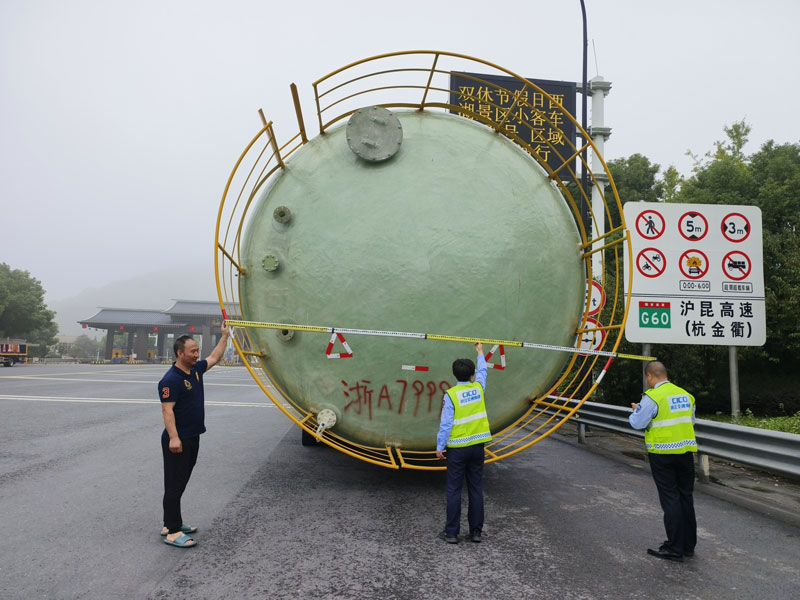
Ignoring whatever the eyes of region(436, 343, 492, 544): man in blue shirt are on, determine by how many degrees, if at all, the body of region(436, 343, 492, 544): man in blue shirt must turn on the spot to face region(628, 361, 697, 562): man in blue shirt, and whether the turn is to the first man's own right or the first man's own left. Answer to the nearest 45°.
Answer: approximately 90° to the first man's own right

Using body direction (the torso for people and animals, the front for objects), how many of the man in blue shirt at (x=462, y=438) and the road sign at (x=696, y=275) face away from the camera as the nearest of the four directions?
1

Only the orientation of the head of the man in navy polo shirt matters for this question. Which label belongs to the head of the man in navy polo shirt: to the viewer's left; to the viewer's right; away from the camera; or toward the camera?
to the viewer's right

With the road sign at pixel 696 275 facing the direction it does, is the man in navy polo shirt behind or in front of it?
in front

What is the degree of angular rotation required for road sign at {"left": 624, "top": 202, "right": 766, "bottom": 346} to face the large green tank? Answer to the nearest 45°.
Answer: approximately 45° to its right

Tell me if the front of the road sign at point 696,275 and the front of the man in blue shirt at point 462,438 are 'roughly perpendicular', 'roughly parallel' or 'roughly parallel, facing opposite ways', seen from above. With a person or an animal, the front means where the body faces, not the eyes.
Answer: roughly parallel, facing opposite ways

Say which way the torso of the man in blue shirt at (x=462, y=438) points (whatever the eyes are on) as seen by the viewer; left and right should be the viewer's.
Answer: facing away from the viewer

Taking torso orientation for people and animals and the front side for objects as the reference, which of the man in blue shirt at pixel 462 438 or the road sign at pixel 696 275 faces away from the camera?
the man in blue shirt

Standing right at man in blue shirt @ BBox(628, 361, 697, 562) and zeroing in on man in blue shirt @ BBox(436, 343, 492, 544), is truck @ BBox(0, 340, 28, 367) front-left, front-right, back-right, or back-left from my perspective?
front-right

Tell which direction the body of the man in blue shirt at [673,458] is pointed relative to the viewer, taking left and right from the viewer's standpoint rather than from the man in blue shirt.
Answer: facing away from the viewer and to the left of the viewer

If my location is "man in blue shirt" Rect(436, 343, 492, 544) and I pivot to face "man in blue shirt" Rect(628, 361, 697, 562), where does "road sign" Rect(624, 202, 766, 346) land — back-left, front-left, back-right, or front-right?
front-left

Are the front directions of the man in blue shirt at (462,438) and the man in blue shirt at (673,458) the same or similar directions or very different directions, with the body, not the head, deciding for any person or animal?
same or similar directions

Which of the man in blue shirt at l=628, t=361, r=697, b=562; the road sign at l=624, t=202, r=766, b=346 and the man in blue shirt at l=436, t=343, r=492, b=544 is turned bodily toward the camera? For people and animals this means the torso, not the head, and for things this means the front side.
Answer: the road sign
